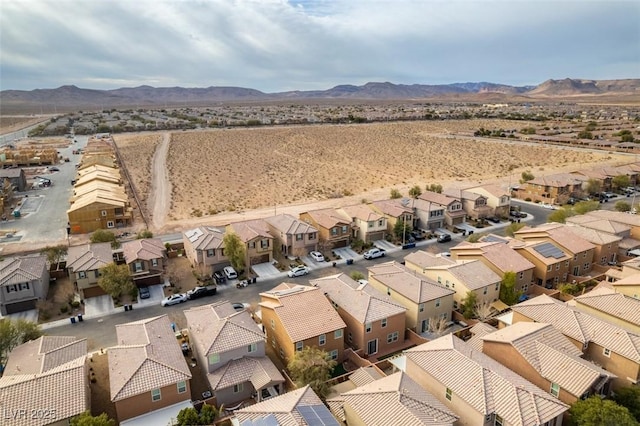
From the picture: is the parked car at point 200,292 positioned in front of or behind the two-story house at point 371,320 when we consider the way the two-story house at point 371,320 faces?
in front

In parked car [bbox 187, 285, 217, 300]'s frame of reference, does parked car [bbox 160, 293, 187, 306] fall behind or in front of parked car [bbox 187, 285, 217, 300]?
in front

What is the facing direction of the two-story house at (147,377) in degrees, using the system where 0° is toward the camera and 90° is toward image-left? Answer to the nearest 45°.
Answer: approximately 180°

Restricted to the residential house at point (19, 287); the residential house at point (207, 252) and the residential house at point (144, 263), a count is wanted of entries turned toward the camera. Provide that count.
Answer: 3

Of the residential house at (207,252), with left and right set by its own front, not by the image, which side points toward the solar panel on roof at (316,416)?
front

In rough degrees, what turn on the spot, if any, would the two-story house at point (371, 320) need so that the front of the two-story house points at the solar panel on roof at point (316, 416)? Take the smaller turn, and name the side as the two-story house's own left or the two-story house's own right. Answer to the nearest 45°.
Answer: approximately 135° to the two-story house's own left

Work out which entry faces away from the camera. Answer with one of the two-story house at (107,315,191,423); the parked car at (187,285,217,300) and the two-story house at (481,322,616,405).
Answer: the two-story house at (107,315,191,423)

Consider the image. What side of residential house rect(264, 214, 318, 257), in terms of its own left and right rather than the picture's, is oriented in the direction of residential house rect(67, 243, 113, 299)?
right

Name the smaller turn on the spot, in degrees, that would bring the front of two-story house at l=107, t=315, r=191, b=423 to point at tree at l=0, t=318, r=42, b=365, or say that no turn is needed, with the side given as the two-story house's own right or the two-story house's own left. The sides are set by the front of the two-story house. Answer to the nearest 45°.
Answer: approximately 45° to the two-story house's own left

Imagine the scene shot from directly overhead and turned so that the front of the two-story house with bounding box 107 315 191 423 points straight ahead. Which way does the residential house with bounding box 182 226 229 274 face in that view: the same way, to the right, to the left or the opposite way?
the opposite way

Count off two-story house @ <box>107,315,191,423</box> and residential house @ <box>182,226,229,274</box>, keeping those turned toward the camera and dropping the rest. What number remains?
1
